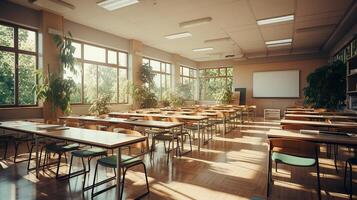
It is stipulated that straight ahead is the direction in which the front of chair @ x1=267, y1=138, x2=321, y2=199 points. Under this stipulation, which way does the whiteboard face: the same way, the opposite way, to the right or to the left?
the opposite way

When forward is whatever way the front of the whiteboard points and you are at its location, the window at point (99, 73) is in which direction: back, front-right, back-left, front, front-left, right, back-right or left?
front-right

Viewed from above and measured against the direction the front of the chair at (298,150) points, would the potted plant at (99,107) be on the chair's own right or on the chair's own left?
on the chair's own left

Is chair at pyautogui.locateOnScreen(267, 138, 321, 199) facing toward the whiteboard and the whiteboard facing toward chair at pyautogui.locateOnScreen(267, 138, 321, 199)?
yes

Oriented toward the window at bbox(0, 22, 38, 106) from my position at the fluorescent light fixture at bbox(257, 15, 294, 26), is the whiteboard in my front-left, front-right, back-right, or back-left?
back-right

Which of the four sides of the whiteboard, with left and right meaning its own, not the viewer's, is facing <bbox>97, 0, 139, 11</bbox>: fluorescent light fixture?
front

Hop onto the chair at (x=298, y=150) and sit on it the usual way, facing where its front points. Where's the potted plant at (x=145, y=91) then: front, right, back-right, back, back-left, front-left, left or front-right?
front-left

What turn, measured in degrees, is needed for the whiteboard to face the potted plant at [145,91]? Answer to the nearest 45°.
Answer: approximately 45° to its right

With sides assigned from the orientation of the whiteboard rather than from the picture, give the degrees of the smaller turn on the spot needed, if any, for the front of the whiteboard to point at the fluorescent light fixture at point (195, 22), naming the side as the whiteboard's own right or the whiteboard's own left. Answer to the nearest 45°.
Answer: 0° — it already faces it

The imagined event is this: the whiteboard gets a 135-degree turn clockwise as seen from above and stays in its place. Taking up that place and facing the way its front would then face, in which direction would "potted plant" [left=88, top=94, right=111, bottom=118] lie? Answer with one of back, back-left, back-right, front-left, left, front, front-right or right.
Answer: left

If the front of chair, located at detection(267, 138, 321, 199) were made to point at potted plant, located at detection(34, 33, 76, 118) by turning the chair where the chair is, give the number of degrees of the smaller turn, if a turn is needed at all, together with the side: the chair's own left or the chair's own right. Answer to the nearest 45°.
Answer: approximately 90° to the chair's own left

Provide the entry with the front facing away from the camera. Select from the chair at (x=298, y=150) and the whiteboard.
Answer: the chair

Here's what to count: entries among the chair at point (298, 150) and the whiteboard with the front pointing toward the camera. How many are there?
1

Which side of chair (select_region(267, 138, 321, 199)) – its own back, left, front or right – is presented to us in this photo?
back

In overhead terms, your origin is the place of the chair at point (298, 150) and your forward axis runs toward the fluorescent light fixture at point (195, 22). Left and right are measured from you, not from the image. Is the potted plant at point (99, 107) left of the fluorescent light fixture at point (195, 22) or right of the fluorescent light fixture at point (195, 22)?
left

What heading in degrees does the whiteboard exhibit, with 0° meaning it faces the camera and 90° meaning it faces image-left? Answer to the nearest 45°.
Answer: approximately 0°

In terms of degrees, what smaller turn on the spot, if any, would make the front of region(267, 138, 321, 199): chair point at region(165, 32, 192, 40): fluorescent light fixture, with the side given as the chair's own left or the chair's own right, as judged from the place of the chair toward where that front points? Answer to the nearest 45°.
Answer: approximately 45° to the chair's own left
